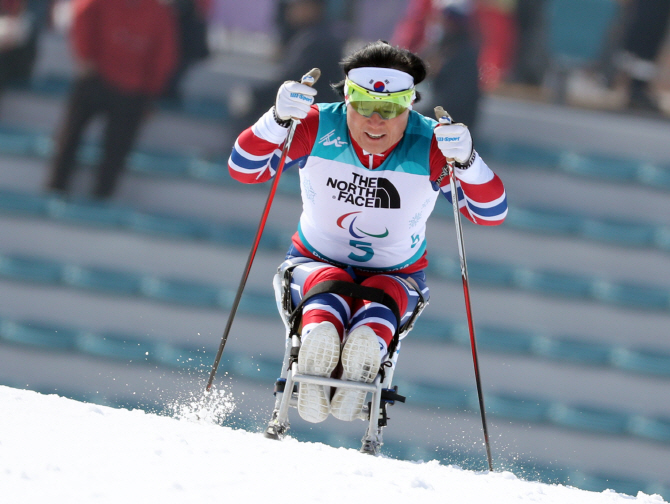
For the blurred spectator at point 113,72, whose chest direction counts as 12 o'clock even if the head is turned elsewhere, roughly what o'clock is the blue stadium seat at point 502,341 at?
The blue stadium seat is roughly at 10 o'clock from the blurred spectator.

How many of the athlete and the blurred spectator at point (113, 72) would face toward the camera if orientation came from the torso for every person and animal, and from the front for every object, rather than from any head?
2

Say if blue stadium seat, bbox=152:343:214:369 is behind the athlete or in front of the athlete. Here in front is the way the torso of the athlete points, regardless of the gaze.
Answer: behind

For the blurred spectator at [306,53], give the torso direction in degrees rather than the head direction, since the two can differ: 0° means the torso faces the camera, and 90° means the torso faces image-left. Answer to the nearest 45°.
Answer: approximately 45°

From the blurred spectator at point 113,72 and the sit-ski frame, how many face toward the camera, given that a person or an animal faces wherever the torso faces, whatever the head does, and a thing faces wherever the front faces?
2

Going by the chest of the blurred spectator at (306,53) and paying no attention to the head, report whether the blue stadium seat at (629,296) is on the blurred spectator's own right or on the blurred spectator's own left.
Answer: on the blurred spectator's own left

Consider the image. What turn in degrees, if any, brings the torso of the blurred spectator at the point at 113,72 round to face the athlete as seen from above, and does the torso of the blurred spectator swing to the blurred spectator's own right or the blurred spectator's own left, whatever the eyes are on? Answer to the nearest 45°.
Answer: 0° — they already face them

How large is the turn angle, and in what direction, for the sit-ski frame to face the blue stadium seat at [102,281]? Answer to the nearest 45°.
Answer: approximately 135° to its right

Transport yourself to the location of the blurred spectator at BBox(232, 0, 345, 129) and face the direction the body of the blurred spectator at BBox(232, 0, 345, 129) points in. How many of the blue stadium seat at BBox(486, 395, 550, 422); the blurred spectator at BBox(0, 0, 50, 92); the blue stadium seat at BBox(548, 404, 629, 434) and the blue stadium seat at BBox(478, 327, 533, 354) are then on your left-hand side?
3

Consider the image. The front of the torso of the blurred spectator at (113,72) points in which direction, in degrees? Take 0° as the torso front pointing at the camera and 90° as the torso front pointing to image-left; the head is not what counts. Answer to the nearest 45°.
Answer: approximately 0°

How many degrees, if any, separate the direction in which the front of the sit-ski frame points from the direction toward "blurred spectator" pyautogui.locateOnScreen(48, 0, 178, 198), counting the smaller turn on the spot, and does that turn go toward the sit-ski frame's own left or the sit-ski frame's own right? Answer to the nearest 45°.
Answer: approximately 135° to the sit-ski frame's own right
